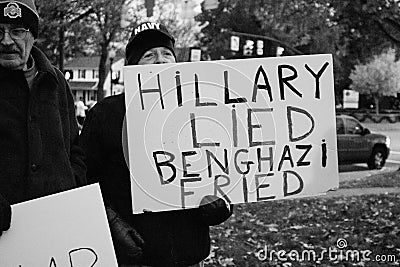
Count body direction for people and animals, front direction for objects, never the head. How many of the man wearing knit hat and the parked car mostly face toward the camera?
1

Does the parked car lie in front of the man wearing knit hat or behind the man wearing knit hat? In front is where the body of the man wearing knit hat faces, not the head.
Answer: behind

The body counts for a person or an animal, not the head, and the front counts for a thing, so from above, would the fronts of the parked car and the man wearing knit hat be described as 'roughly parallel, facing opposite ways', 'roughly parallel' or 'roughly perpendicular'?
roughly perpendicular

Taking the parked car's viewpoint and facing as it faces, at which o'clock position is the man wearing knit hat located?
The man wearing knit hat is roughly at 3 o'clock from the parked car.

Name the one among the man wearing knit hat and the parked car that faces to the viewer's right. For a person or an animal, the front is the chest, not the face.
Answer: the parked car

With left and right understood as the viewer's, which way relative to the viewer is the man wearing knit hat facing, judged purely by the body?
facing the viewer

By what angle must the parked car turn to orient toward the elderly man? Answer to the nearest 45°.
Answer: approximately 90° to its right

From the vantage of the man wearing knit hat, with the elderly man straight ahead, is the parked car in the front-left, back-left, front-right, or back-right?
back-right

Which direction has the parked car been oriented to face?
to the viewer's right
